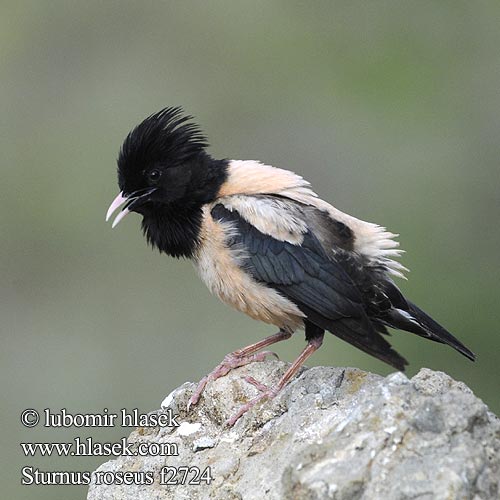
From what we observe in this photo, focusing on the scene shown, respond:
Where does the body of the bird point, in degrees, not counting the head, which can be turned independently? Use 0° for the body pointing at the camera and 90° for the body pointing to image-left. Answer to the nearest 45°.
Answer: approximately 90°
